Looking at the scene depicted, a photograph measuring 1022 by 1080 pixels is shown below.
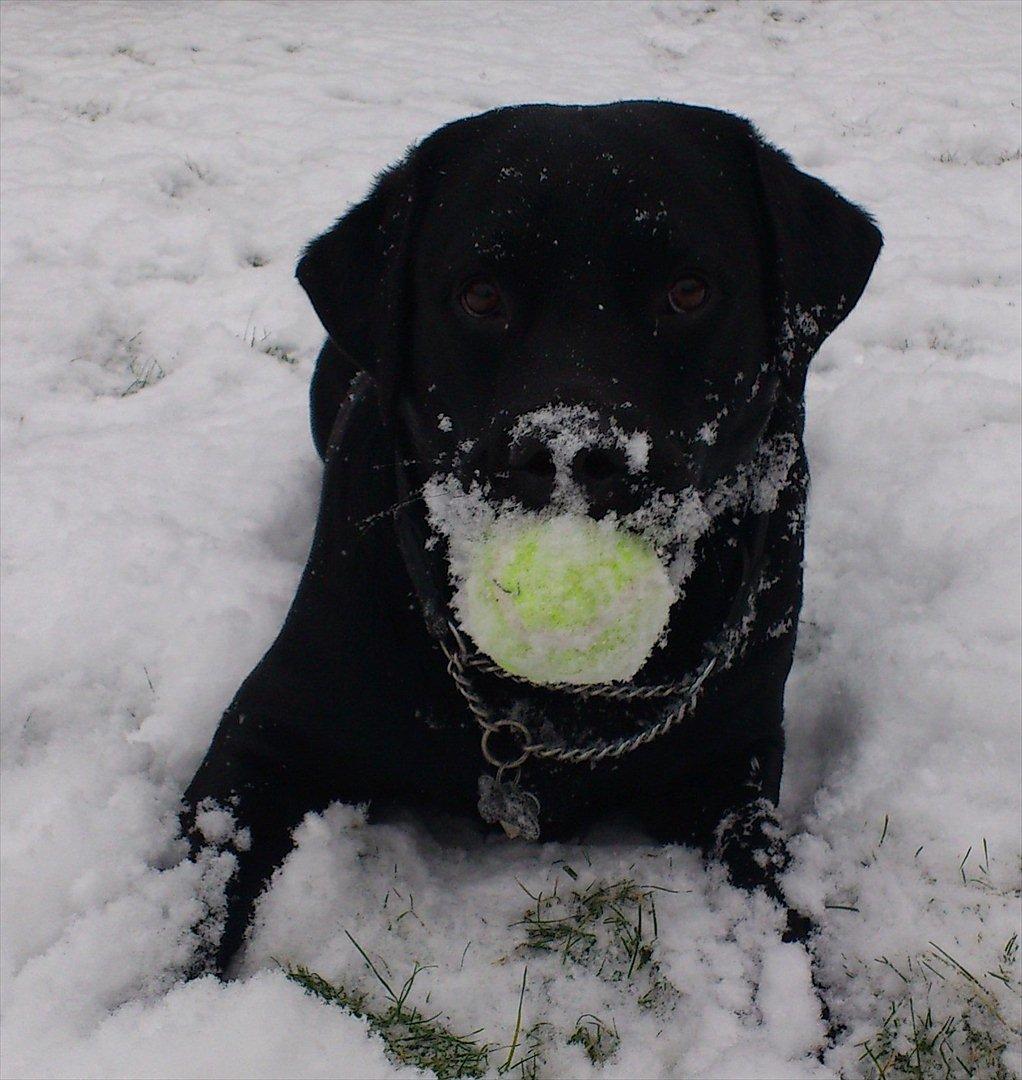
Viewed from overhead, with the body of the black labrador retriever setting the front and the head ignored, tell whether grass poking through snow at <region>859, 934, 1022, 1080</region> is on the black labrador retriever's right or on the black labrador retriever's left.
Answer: on the black labrador retriever's left

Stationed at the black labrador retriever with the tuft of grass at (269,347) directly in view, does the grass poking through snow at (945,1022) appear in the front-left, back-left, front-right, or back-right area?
back-right

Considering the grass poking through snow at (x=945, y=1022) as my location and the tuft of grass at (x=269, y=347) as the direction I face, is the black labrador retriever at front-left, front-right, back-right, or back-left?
front-left

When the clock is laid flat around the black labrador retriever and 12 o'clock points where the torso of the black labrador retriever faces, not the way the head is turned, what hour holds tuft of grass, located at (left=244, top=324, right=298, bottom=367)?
The tuft of grass is roughly at 5 o'clock from the black labrador retriever.

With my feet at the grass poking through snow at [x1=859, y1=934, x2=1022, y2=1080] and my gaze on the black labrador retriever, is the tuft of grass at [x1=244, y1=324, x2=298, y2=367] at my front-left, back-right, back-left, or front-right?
front-right

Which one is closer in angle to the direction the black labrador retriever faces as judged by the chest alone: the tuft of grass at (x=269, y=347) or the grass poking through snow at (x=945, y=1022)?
the grass poking through snow

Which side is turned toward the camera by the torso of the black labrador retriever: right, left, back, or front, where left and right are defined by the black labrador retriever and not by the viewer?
front
